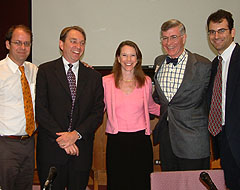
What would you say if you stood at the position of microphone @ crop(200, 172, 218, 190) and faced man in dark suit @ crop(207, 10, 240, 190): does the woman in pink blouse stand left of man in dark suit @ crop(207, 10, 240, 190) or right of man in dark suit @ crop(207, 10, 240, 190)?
left

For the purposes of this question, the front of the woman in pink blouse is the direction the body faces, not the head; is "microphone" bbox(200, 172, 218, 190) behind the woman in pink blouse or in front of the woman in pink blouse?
in front

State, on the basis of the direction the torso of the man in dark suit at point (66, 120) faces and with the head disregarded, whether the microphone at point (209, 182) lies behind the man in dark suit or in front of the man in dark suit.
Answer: in front

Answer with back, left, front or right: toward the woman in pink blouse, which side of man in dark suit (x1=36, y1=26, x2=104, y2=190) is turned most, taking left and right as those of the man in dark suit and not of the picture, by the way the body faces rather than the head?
left

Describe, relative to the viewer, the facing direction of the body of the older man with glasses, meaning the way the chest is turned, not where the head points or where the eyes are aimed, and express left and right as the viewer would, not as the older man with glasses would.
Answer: facing the viewer and to the left of the viewer

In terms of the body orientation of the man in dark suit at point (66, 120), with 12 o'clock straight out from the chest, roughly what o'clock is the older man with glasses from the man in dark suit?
The older man with glasses is roughly at 9 o'clock from the man in dark suit.

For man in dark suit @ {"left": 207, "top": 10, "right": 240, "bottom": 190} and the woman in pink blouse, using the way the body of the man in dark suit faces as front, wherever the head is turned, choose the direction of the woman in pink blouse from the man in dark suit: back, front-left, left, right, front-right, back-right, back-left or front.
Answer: front-right

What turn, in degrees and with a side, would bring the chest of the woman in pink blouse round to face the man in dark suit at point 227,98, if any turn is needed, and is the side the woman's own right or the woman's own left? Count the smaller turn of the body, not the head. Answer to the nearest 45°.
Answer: approximately 45° to the woman's own left

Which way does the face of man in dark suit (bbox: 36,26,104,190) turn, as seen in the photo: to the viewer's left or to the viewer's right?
to the viewer's right

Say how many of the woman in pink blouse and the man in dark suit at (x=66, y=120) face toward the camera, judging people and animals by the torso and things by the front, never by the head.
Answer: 2
